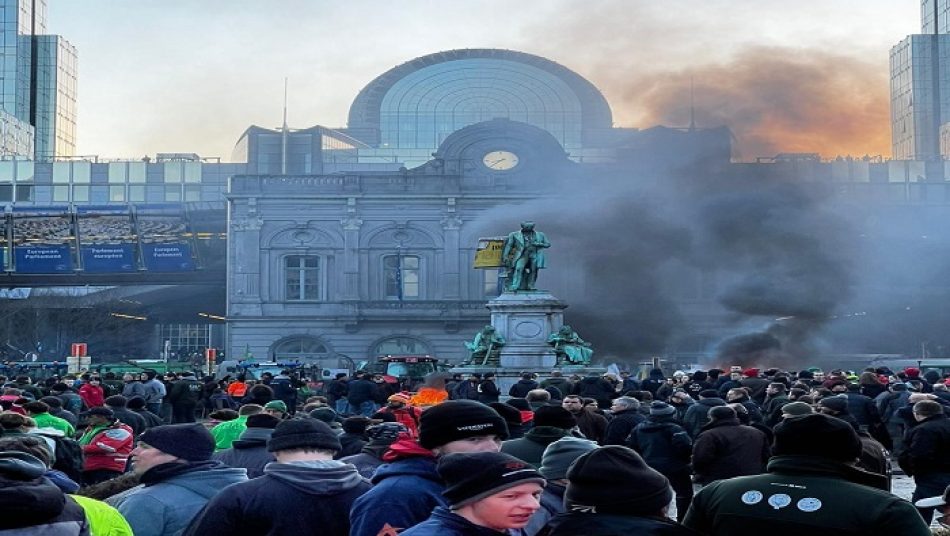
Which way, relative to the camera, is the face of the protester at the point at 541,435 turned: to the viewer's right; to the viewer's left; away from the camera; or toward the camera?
away from the camera

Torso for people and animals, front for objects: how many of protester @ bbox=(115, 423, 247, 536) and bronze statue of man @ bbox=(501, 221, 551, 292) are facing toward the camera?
1

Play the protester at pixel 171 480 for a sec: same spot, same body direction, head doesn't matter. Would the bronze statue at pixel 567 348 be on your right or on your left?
on your right

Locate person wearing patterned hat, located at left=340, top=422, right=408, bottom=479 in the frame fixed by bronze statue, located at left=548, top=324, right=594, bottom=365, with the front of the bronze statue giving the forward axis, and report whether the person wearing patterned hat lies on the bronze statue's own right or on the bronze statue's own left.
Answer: on the bronze statue's own right

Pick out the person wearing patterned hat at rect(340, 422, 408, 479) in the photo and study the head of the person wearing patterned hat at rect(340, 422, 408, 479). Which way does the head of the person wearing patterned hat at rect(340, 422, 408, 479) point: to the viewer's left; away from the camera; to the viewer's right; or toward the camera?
away from the camera

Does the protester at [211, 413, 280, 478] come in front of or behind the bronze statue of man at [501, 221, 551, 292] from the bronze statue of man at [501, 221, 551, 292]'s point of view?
in front

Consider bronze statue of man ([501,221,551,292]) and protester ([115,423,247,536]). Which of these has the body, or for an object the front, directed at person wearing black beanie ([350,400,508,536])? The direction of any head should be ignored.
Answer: the bronze statue of man

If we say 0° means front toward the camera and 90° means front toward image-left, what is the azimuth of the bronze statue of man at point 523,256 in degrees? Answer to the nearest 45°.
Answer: approximately 0°
